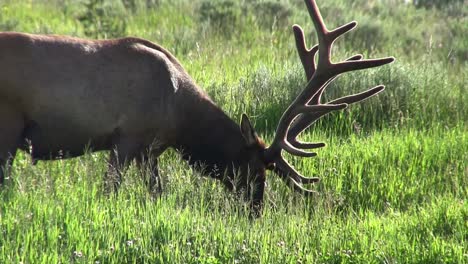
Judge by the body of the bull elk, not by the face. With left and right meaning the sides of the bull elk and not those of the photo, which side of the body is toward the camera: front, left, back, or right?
right
